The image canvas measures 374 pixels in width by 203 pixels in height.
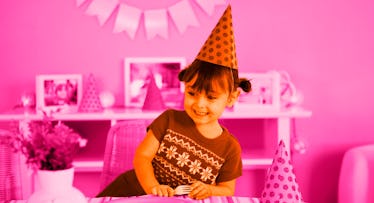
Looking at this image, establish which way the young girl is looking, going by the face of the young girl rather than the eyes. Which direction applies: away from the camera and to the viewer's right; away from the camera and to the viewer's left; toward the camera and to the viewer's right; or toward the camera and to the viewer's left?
toward the camera and to the viewer's left

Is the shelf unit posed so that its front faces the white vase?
yes

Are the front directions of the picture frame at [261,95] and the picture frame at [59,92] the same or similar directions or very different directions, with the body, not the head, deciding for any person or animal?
same or similar directions

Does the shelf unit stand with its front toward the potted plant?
yes

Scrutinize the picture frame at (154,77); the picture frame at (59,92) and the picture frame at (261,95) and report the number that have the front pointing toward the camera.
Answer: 3

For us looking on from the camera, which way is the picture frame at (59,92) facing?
facing the viewer

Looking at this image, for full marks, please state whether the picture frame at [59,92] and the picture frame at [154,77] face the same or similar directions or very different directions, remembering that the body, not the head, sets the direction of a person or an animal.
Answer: same or similar directions

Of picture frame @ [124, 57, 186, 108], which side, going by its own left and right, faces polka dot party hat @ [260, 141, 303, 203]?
front

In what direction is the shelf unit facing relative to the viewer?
toward the camera

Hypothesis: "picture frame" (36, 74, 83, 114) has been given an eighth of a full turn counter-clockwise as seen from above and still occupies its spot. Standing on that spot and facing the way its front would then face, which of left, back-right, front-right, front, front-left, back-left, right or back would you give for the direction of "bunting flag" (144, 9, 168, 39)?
front-left

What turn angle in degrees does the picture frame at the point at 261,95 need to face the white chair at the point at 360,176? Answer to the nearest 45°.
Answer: approximately 90° to its left

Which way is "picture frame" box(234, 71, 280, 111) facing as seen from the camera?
toward the camera

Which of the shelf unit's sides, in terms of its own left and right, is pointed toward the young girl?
front

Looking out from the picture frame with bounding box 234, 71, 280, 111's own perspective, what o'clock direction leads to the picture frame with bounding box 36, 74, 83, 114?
the picture frame with bounding box 36, 74, 83, 114 is roughly at 3 o'clock from the picture frame with bounding box 234, 71, 280, 111.
